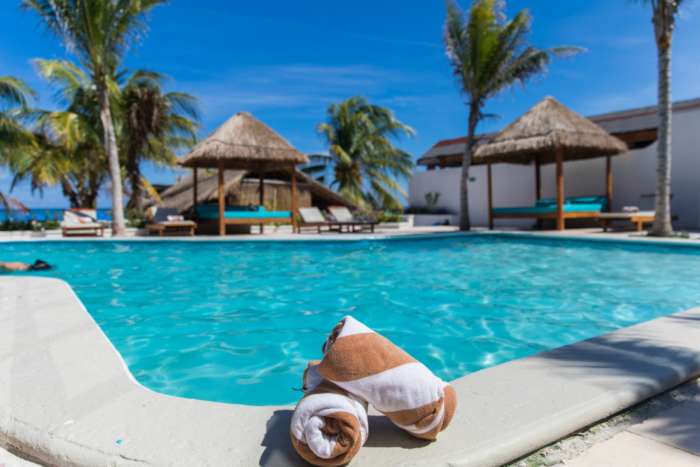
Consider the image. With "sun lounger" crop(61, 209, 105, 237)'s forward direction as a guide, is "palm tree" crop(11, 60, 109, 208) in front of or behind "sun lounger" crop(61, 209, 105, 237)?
behind

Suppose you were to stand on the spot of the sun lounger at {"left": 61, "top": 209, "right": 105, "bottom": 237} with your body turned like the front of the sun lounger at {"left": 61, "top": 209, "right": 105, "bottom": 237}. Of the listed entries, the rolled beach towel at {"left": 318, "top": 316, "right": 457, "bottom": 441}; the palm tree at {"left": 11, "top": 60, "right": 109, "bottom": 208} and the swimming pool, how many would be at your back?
1

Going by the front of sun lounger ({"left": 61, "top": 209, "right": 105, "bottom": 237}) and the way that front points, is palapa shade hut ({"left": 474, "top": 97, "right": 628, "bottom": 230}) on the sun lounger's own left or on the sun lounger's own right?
on the sun lounger's own left

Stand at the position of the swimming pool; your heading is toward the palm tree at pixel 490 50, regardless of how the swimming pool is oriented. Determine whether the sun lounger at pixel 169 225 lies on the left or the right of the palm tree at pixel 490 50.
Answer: left

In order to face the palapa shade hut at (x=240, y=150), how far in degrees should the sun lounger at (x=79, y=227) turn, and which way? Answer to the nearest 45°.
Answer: approximately 90° to its left

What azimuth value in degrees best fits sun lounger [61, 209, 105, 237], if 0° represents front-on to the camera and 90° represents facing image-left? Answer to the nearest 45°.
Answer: approximately 0°

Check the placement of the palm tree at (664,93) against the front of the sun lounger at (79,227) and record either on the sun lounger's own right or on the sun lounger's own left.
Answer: on the sun lounger's own left

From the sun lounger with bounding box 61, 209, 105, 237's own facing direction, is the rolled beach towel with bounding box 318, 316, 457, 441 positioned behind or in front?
in front
